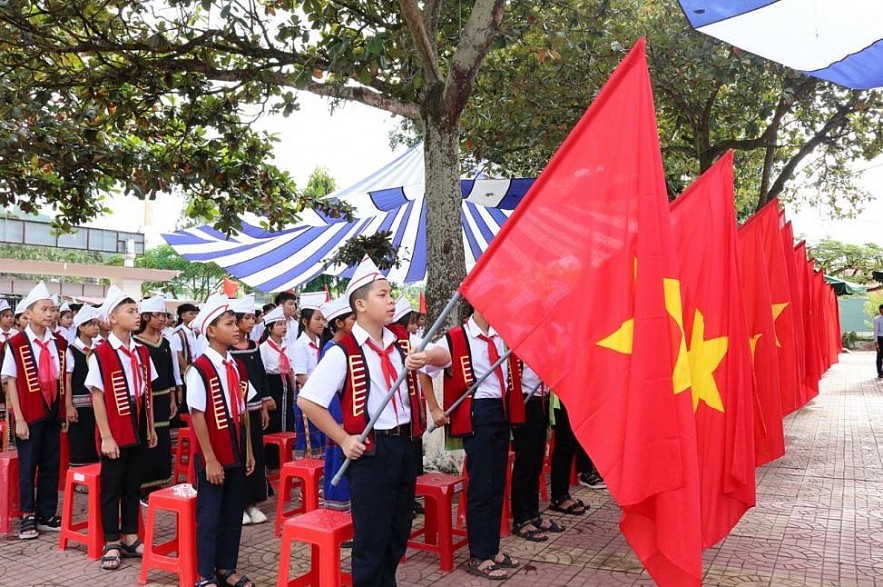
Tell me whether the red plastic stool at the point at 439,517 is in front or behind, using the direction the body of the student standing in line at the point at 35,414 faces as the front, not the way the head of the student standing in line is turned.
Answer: in front

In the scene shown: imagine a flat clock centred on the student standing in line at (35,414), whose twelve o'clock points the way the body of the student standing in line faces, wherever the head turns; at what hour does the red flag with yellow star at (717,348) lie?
The red flag with yellow star is roughly at 12 o'clock from the student standing in line.

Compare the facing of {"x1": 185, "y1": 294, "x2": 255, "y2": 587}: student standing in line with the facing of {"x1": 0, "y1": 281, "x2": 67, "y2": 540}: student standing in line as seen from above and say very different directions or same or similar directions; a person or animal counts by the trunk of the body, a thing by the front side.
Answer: same or similar directions

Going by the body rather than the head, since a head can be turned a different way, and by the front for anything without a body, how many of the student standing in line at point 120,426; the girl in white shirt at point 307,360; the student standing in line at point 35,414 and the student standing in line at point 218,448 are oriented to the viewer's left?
0

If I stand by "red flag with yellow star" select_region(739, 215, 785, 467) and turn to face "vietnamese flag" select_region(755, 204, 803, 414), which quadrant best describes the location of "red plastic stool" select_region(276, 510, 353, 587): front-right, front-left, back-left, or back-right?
back-left

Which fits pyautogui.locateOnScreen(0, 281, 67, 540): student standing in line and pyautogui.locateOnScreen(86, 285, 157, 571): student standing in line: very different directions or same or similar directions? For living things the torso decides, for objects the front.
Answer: same or similar directions

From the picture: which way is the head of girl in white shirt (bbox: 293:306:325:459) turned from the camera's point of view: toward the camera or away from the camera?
toward the camera

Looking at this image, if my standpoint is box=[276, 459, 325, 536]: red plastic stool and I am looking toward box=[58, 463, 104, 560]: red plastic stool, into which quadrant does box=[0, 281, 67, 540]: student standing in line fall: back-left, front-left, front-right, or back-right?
front-right

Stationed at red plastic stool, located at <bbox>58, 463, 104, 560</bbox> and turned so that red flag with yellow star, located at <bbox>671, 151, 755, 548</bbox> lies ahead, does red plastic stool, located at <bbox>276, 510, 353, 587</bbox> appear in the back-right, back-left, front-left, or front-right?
front-right

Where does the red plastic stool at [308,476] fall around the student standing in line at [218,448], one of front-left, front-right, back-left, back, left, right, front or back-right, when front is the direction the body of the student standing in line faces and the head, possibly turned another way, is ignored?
left

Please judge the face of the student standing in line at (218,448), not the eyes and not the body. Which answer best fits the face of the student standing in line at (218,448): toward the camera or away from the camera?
toward the camera

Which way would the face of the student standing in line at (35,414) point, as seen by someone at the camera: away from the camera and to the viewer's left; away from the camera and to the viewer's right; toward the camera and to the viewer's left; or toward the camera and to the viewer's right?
toward the camera and to the viewer's right

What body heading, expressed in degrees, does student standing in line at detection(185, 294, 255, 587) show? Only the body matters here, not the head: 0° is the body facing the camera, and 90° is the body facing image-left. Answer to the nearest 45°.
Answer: approximately 315°

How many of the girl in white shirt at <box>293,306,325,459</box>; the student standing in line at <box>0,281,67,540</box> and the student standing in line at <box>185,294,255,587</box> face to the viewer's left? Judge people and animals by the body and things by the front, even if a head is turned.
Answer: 0

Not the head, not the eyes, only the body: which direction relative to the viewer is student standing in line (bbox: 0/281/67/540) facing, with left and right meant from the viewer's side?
facing the viewer and to the right of the viewer

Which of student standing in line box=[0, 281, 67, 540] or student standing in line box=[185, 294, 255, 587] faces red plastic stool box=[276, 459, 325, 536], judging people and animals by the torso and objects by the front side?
student standing in line box=[0, 281, 67, 540]

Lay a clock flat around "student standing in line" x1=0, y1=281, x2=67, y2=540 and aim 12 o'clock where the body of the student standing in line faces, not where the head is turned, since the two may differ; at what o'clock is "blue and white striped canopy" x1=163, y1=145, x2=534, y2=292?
The blue and white striped canopy is roughly at 9 o'clock from the student standing in line.

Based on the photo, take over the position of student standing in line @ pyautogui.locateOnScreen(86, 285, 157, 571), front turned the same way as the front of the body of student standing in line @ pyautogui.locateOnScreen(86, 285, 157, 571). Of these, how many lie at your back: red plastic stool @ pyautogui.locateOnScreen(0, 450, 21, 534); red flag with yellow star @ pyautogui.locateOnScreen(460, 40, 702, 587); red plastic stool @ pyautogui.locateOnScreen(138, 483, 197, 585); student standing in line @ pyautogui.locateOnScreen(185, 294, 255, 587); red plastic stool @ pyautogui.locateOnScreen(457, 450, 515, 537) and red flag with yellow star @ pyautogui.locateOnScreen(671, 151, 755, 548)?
1
